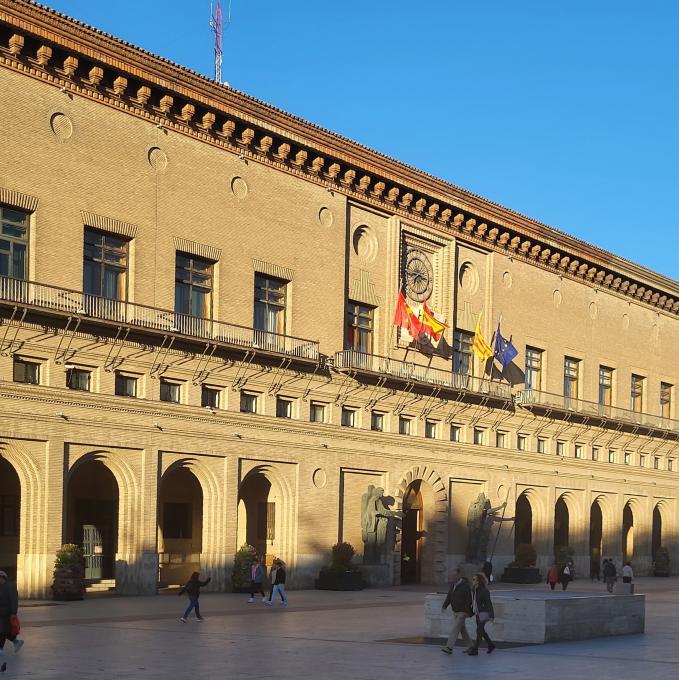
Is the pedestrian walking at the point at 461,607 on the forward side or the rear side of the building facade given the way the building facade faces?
on the forward side

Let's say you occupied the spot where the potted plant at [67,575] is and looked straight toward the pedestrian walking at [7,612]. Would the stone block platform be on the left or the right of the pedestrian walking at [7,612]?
left

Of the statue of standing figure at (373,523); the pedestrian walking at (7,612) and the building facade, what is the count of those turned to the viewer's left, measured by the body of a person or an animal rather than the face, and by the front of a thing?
1

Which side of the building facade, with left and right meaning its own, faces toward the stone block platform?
front
